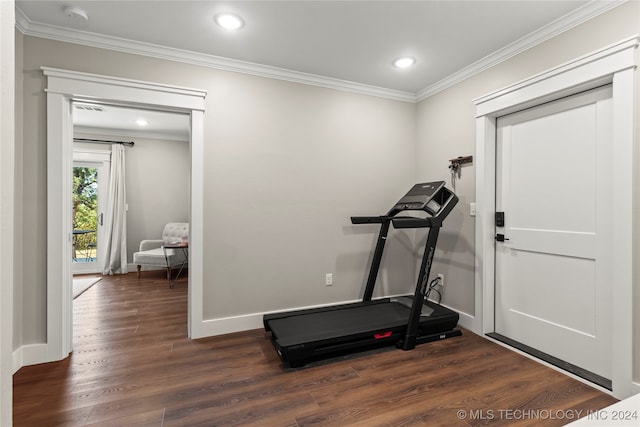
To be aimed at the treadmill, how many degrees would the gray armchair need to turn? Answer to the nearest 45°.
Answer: approximately 90° to its left

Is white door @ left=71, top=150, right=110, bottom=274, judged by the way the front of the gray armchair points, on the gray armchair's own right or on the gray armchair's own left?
on the gray armchair's own right

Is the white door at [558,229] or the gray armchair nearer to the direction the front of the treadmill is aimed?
the white door

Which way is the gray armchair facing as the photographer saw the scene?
facing the viewer and to the left of the viewer

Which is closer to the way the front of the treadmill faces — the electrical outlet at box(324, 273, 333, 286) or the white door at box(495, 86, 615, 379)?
the white door

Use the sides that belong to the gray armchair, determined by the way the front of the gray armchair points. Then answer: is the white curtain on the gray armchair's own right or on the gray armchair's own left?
on the gray armchair's own right

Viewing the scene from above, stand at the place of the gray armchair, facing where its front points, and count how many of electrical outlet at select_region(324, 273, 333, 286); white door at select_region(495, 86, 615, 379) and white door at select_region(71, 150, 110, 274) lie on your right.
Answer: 1

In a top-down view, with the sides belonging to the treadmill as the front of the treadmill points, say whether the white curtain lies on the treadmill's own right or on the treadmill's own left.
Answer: on the treadmill's own left

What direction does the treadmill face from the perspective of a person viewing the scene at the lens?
facing away from the viewer and to the right of the viewer

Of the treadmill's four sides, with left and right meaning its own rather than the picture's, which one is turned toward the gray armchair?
left

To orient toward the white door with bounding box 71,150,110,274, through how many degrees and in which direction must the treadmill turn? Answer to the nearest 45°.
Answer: approximately 90° to its left

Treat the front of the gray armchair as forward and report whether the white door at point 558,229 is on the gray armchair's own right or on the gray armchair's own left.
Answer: on the gray armchair's own left
